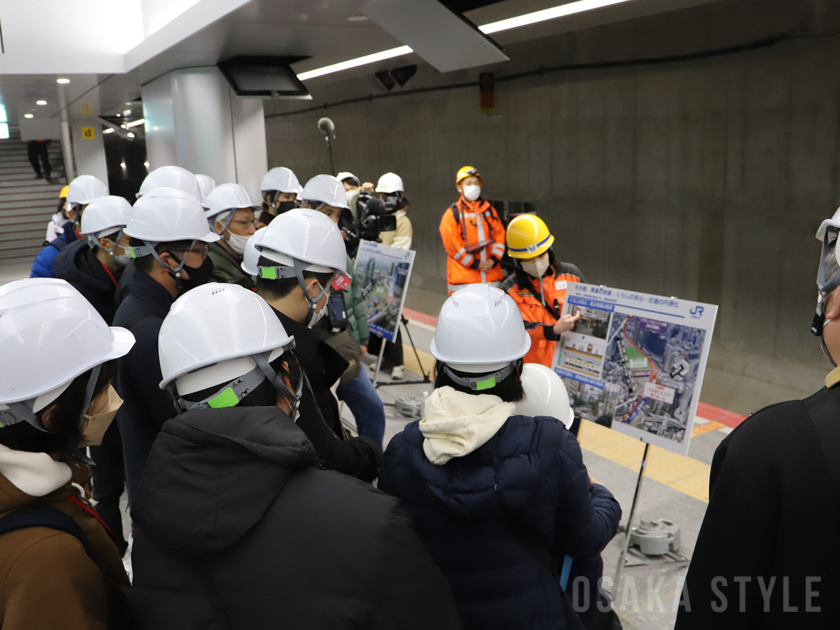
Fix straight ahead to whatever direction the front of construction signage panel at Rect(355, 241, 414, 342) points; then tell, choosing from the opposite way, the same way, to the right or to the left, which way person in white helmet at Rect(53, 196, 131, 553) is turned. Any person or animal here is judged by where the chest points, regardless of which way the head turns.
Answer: the opposite way

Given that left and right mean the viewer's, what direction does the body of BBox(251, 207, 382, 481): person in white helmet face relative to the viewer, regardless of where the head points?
facing away from the viewer and to the right of the viewer

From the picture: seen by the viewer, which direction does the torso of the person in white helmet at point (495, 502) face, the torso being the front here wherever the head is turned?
away from the camera

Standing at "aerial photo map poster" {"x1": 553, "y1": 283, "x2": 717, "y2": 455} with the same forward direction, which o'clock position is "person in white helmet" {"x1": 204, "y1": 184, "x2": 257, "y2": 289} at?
The person in white helmet is roughly at 2 o'clock from the aerial photo map poster.

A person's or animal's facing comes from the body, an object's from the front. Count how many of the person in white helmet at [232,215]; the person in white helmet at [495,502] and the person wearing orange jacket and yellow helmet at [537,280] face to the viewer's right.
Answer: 1

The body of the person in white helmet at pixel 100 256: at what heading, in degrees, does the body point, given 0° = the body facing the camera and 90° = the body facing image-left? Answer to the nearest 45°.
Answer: approximately 270°

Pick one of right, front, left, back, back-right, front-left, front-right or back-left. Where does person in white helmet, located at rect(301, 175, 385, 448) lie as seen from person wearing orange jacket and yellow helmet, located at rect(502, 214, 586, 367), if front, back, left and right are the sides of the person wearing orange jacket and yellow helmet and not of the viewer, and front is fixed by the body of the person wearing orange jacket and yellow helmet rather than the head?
right

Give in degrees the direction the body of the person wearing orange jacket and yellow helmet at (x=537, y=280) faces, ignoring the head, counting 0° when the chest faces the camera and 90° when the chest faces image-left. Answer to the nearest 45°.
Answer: approximately 0°

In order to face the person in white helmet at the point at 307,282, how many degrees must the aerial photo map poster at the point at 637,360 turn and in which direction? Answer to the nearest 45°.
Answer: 0° — it already faces them

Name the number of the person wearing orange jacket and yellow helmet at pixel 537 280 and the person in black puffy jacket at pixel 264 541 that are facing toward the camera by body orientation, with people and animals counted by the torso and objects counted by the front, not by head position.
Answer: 1

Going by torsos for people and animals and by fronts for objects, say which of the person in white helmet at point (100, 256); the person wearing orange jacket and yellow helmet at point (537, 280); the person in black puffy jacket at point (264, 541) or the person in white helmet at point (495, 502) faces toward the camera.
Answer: the person wearing orange jacket and yellow helmet

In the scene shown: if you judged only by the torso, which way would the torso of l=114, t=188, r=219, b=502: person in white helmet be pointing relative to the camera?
to the viewer's right

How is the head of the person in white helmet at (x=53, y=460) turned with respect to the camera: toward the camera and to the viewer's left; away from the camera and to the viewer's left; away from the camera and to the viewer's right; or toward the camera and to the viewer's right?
away from the camera and to the viewer's right

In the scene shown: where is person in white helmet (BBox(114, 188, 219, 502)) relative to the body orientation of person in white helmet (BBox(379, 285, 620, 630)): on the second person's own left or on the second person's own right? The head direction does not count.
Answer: on the second person's own left
